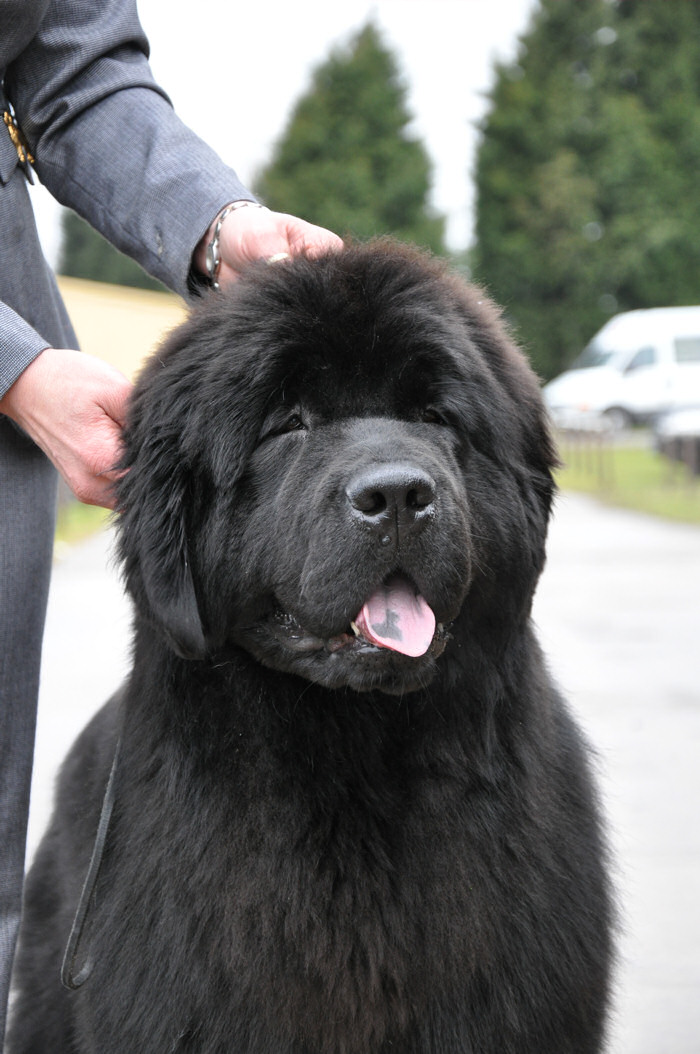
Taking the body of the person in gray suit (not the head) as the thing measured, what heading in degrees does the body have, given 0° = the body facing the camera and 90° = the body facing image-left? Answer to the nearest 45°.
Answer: approximately 315°
